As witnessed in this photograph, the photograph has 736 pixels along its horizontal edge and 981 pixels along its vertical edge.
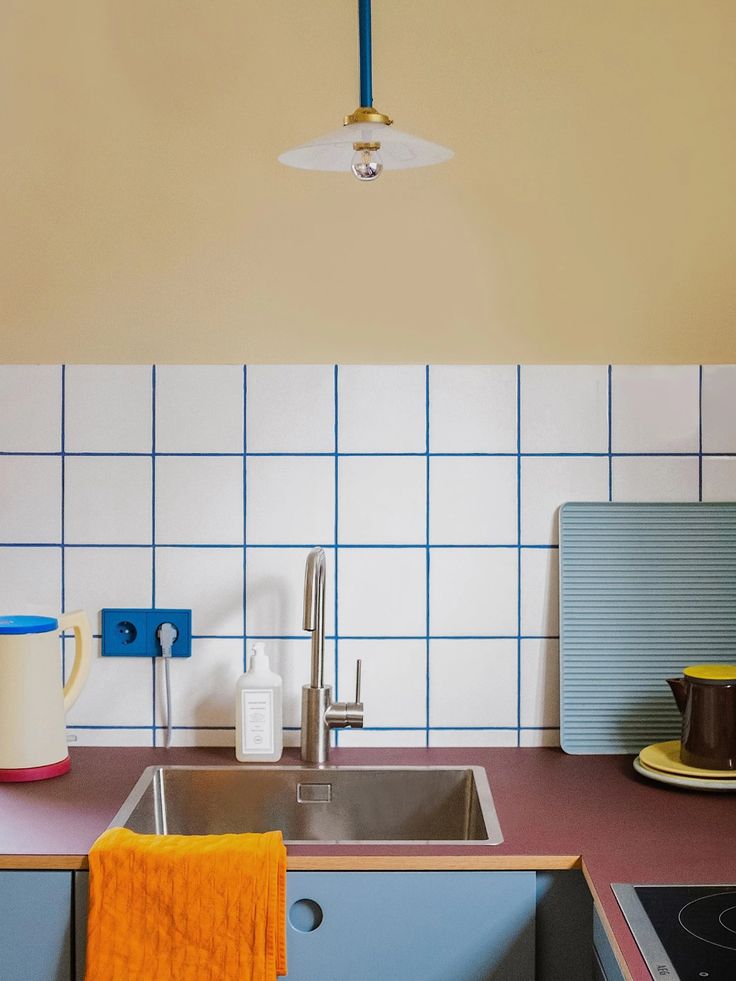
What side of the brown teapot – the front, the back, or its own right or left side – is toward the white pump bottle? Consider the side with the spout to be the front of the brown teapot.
front

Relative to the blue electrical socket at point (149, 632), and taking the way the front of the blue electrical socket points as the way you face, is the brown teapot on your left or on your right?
on your left

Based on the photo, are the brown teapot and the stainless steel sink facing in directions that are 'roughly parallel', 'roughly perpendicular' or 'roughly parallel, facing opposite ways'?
roughly perpendicular

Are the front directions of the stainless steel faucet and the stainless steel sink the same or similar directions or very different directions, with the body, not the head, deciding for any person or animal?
same or similar directions

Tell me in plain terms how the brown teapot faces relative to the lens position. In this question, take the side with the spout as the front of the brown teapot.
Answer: facing to the left of the viewer

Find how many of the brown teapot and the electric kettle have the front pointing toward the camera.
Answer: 0

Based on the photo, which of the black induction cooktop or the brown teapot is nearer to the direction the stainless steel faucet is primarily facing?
the black induction cooktop

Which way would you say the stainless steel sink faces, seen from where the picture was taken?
facing the viewer

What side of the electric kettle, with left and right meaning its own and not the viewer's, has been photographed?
left

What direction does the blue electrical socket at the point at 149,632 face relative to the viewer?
toward the camera
